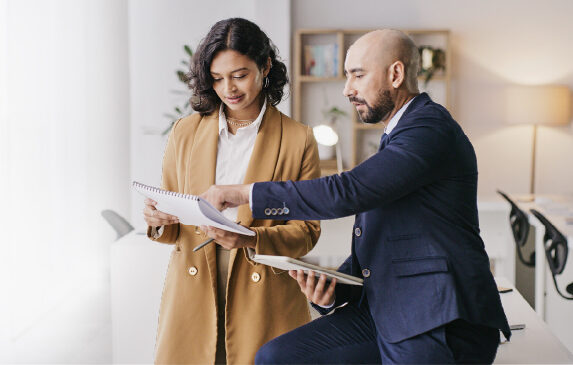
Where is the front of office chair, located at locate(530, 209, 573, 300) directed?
to the viewer's right

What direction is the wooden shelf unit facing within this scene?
toward the camera

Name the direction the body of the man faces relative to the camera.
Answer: to the viewer's left

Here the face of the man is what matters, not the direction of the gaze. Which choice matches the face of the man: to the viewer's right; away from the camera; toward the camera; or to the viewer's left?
to the viewer's left

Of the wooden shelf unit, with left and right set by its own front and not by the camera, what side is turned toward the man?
front

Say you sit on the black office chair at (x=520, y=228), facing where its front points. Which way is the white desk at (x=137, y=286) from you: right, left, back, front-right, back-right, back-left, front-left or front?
back-right

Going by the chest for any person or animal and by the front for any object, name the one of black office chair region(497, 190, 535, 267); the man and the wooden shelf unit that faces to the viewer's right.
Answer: the black office chair

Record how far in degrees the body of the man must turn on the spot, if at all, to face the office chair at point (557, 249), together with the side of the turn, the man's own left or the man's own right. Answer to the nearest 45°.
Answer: approximately 135° to the man's own right

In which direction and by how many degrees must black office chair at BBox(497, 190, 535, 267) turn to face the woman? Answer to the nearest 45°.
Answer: approximately 90° to its right

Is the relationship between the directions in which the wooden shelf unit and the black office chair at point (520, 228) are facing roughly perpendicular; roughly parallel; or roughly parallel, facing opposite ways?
roughly perpendicular

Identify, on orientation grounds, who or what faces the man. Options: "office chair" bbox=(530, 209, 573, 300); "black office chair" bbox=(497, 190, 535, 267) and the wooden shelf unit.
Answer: the wooden shelf unit

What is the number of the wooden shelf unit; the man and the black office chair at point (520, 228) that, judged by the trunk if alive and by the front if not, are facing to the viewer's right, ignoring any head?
1

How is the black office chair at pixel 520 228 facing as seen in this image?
to the viewer's right
